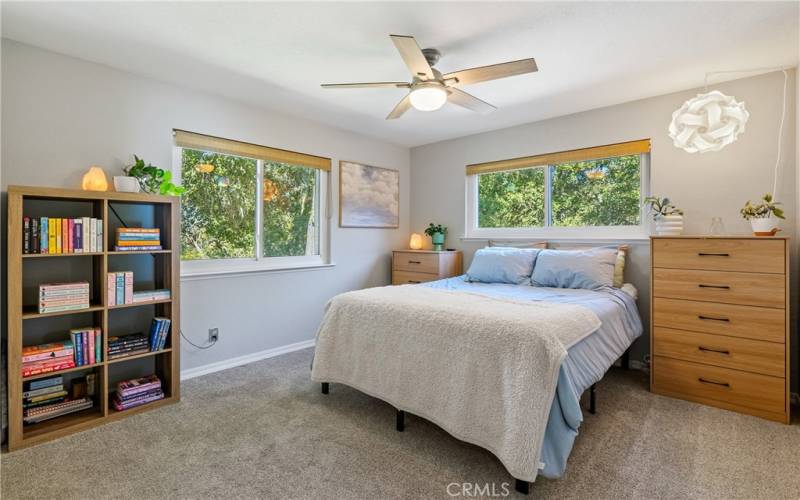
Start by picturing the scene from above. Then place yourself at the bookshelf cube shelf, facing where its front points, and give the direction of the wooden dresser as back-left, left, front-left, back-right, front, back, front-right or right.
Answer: front

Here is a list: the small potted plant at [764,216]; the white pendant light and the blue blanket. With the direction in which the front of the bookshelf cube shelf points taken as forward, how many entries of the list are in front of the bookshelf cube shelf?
3

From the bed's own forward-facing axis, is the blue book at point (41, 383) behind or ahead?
ahead

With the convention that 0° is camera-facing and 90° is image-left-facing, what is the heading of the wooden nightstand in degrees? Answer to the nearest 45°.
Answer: approximately 45°

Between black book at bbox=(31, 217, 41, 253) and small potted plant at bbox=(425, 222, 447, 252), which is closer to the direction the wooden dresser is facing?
the black book

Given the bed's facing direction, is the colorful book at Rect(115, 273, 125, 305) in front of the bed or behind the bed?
in front

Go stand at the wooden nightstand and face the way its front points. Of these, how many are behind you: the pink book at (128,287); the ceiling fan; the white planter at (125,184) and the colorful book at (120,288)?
0

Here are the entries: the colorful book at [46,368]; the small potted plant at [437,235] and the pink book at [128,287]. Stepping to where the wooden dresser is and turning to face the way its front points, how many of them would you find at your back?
0

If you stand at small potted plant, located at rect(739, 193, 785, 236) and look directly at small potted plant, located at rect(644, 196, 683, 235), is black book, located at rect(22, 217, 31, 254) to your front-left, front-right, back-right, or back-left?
front-left

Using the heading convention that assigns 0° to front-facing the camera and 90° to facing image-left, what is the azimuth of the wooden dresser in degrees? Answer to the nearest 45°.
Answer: approximately 45°

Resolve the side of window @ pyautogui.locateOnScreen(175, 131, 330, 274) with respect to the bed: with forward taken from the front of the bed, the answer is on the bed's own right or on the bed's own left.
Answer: on the bed's own right

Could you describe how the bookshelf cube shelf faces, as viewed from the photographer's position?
facing the viewer and to the right of the viewer

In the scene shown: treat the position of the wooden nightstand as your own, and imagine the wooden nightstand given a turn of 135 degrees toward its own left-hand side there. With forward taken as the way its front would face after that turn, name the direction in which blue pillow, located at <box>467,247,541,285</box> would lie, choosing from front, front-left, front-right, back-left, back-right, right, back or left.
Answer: front-right

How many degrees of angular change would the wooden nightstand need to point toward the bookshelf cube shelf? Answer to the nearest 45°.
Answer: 0° — it already faces it

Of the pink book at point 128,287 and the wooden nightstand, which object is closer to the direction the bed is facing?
the pink book

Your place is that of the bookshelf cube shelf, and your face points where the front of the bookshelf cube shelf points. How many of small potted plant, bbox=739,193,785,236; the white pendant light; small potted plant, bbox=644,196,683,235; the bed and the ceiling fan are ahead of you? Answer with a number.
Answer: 5

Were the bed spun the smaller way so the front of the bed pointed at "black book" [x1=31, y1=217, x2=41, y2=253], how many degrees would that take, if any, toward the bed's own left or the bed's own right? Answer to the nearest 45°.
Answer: approximately 45° to the bed's own right

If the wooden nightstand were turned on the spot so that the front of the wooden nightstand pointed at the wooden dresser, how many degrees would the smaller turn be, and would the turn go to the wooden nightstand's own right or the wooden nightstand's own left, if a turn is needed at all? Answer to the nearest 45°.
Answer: approximately 90° to the wooden nightstand's own left

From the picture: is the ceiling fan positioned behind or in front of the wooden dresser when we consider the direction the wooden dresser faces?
in front
